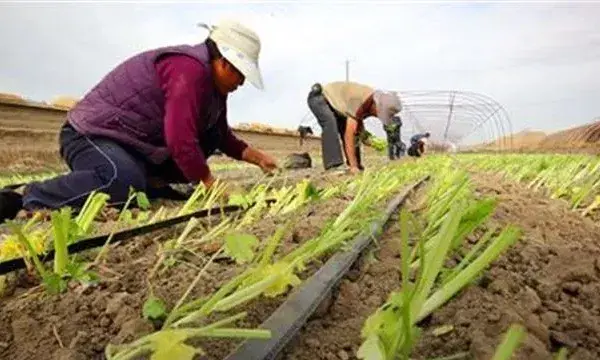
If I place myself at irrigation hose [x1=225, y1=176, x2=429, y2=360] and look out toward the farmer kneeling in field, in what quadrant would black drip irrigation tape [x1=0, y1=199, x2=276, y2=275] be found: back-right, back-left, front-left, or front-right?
front-left

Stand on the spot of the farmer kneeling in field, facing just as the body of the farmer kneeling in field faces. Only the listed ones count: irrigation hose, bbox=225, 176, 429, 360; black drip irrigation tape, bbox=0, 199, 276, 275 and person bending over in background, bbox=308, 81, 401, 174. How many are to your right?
2

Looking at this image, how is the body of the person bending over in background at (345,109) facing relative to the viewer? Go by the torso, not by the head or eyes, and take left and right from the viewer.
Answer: facing to the right of the viewer

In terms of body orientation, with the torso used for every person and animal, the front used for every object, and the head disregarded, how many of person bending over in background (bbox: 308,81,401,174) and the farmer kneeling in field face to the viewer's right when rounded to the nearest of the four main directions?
2

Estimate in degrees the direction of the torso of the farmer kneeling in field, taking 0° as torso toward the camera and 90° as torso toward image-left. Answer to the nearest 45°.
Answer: approximately 270°

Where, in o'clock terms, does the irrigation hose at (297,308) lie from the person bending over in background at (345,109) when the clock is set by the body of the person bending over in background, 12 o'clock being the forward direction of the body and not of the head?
The irrigation hose is roughly at 3 o'clock from the person bending over in background.

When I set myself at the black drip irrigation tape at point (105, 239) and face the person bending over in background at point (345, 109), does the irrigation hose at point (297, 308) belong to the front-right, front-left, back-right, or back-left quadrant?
back-right

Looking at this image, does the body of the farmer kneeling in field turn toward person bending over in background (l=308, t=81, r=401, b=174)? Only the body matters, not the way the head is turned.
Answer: no

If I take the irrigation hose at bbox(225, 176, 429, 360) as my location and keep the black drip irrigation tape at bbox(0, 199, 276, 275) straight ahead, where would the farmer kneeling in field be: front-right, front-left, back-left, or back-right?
front-right

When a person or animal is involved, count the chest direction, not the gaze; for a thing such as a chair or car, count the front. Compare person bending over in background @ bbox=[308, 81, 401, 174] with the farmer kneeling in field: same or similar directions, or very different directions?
same or similar directions

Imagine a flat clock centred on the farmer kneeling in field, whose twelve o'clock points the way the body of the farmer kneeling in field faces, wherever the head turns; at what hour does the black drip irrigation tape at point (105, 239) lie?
The black drip irrigation tape is roughly at 3 o'clock from the farmer kneeling in field.

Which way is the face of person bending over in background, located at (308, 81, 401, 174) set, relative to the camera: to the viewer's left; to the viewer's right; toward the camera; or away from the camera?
to the viewer's right

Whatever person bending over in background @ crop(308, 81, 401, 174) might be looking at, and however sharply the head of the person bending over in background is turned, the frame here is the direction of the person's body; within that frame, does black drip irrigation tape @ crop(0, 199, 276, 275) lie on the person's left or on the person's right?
on the person's right

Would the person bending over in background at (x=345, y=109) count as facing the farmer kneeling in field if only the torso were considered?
no
